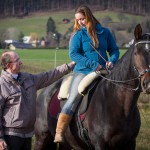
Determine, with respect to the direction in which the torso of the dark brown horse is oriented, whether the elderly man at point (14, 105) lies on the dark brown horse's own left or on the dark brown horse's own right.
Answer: on the dark brown horse's own right

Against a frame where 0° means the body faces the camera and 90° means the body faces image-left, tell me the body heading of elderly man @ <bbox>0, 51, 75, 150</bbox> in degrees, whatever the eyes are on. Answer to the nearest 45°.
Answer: approximately 315°

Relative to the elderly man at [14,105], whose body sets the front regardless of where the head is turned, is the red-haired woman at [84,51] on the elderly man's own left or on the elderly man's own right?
on the elderly man's own left

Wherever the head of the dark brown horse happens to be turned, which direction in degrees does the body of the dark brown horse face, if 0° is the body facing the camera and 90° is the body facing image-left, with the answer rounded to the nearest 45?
approximately 315°
